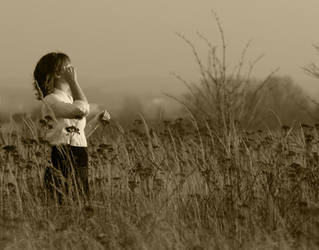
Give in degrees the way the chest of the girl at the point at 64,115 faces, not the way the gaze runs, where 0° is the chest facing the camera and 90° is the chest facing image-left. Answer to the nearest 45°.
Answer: approximately 315°

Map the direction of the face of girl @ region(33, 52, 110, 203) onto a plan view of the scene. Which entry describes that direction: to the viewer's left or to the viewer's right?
to the viewer's right
